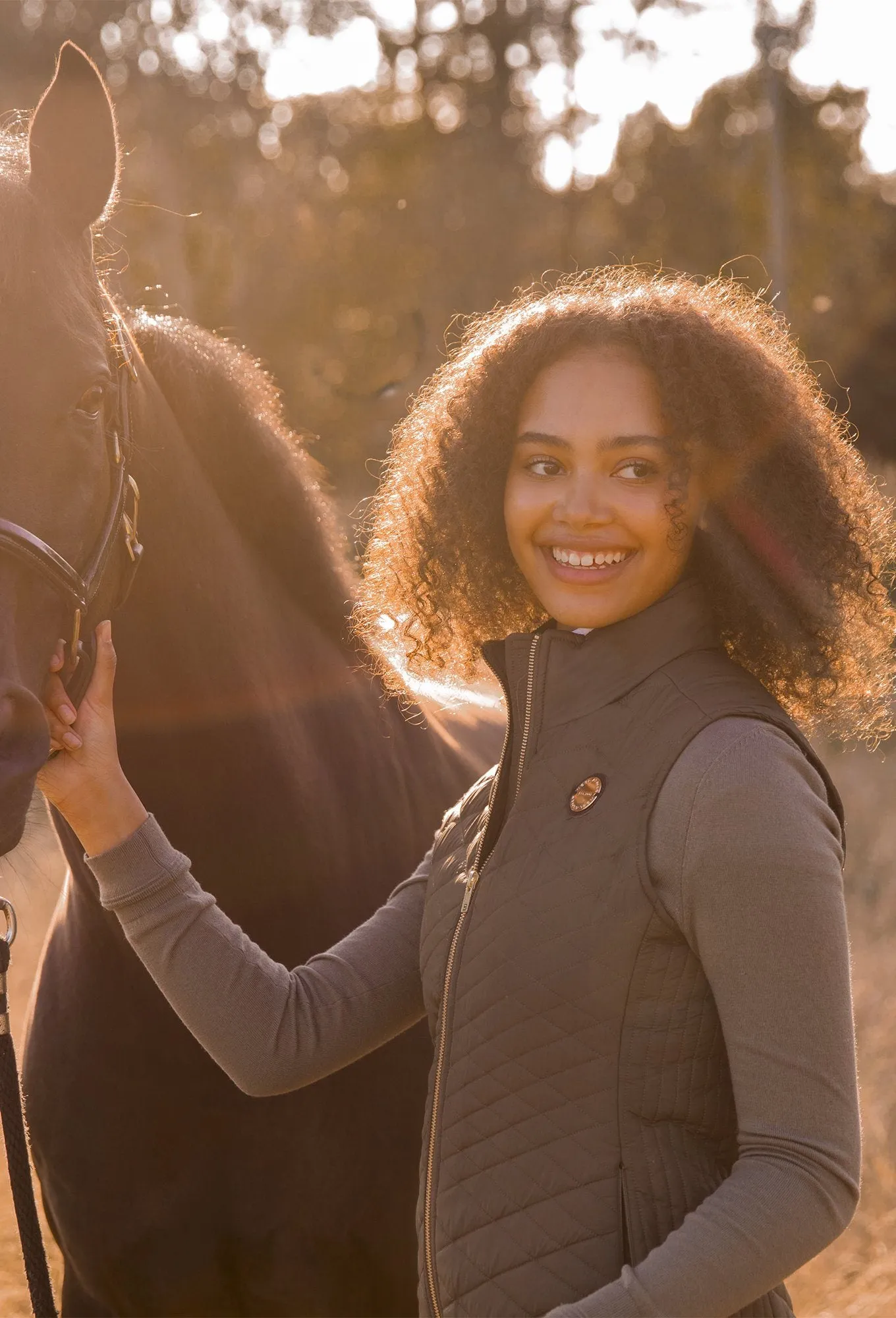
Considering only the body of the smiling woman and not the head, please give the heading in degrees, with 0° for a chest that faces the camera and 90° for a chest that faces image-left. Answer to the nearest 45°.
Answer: approximately 45°

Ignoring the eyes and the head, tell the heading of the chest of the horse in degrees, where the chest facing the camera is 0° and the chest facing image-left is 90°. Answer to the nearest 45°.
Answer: approximately 45°

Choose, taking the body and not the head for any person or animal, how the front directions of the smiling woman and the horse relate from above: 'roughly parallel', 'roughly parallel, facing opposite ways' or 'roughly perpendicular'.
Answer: roughly parallel

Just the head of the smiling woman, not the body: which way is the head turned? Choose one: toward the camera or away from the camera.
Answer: toward the camera

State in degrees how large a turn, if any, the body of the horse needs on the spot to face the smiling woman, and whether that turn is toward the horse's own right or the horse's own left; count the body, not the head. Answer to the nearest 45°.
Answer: approximately 90° to the horse's own left

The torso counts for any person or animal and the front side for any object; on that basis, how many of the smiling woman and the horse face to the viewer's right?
0

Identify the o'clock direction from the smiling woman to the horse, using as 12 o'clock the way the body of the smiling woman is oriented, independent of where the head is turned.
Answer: The horse is roughly at 3 o'clock from the smiling woman.
